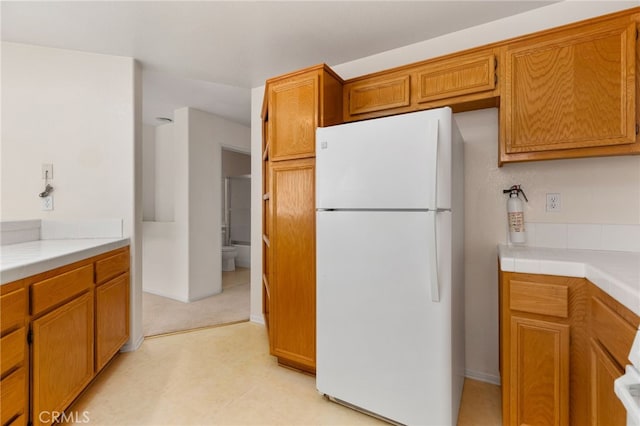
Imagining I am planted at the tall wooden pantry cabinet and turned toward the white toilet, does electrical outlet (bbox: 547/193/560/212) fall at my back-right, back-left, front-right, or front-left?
back-right

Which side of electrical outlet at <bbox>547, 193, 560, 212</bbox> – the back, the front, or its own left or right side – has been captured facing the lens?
front

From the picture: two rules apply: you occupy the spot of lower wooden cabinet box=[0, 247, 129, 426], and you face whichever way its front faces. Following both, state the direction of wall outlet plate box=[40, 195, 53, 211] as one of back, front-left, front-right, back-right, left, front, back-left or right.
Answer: back-left

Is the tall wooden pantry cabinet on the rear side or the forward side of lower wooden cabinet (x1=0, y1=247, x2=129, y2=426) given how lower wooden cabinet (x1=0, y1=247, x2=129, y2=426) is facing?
on the forward side

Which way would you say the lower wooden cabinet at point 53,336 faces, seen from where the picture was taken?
facing the viewer and to the right of the viewer

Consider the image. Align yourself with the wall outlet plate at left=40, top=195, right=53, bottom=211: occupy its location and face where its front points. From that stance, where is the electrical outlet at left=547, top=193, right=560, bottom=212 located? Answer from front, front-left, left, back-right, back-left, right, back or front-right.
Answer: front-left

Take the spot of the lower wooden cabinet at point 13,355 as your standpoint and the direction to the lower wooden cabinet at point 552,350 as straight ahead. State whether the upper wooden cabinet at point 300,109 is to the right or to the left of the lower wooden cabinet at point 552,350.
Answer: left

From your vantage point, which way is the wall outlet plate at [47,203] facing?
toward the camera

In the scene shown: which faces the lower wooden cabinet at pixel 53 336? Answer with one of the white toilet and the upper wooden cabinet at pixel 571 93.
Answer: the upper wooden cabinet

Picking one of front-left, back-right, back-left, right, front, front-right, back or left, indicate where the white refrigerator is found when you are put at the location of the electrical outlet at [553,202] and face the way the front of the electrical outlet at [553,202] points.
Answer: front-right
